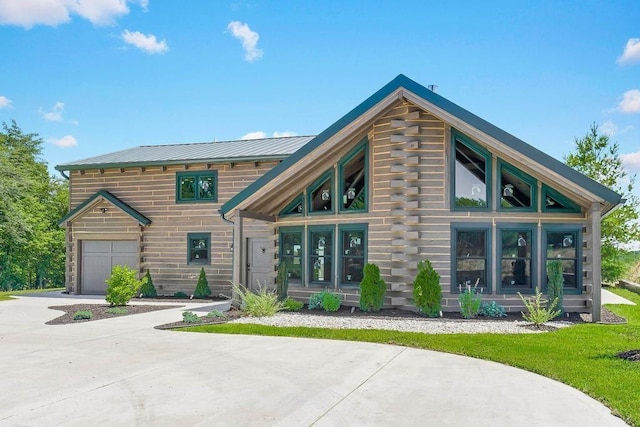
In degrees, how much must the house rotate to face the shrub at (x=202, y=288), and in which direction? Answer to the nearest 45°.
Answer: approximately 135° to its right

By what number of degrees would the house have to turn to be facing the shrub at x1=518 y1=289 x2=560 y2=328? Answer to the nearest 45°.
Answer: approximately 45° to its left

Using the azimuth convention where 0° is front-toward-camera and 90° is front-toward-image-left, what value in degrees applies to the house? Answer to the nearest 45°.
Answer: approximately 0°

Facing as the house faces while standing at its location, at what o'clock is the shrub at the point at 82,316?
The shrub is roughly at 3 o'clock from the house.

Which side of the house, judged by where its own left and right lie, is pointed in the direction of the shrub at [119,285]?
right
